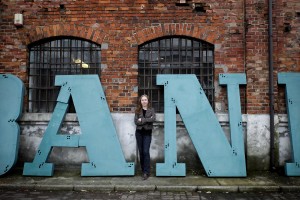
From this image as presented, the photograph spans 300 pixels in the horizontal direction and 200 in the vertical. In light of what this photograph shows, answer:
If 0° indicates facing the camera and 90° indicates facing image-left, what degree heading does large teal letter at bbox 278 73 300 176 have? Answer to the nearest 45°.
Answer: approximately 0°

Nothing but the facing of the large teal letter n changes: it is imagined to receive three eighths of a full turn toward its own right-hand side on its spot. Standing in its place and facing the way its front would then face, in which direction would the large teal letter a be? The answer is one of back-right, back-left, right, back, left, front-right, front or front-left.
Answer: front-left

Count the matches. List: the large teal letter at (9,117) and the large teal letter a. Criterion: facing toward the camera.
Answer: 2

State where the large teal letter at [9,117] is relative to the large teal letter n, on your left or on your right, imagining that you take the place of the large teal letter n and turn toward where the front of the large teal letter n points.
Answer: on your right

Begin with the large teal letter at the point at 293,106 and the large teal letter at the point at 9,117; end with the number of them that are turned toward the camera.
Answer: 2

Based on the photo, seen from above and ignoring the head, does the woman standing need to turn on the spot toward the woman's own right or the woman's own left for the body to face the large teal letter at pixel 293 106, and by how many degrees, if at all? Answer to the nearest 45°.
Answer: approximately 90° to the woman's own left

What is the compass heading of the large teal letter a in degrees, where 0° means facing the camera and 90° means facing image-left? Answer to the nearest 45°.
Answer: approximately 0°

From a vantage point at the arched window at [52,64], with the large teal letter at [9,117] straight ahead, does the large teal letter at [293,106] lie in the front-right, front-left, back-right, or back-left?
back-left

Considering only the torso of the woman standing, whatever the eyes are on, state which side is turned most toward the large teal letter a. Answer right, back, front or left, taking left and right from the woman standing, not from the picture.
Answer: right
